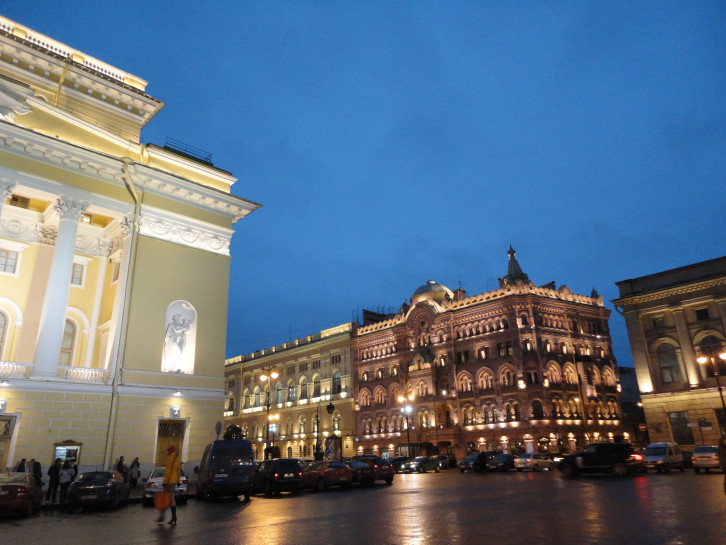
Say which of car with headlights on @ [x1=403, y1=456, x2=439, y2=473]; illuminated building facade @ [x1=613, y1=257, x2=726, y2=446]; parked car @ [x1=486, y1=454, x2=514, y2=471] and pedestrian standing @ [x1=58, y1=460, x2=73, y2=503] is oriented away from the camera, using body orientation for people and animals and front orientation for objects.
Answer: the pedestrian standing

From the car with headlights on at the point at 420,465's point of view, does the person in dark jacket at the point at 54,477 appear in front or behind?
in front

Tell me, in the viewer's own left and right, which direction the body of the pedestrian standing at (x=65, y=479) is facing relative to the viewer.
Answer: facing away from the viewer

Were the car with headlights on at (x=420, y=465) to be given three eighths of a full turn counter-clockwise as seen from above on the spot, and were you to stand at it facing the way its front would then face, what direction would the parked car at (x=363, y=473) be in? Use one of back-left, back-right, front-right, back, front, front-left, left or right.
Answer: right

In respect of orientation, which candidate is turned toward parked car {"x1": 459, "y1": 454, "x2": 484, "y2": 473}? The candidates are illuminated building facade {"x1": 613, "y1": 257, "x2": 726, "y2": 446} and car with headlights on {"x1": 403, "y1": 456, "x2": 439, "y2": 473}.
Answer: the illuminated building facade

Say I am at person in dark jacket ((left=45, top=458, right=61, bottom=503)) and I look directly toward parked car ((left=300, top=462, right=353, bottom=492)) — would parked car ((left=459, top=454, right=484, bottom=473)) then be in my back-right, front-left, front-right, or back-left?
front-left

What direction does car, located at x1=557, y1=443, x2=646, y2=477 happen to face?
to the viewer's left

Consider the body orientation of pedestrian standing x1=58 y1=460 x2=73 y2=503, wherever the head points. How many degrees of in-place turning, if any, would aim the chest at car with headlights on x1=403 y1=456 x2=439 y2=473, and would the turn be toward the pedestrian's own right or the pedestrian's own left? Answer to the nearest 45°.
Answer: approximately 45° to the pedestrian's own right

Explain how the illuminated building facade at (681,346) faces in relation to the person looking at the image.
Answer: facing the viewer and to the left of the viewer

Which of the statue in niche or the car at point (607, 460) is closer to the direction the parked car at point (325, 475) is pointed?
the statue in niche

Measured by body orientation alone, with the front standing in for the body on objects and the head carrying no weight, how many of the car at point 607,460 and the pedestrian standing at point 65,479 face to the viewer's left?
1

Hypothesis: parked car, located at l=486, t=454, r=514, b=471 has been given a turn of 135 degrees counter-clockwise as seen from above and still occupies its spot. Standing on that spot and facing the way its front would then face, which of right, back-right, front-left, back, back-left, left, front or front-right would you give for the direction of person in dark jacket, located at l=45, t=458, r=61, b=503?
back-right

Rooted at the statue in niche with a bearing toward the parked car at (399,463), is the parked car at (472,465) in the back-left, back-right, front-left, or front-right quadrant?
front-right

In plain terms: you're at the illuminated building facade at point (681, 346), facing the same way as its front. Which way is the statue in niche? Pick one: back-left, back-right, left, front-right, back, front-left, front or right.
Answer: front

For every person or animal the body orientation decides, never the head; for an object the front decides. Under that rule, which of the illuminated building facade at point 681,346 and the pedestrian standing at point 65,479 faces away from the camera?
the pedestrian standing

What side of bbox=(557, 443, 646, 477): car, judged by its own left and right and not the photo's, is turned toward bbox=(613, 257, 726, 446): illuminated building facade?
right

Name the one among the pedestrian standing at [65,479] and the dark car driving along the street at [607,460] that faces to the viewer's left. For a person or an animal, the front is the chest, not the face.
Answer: the dark car driving along the street
